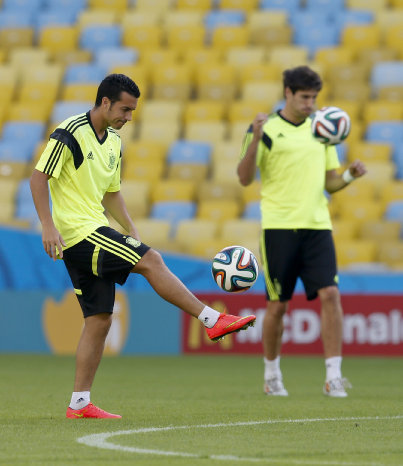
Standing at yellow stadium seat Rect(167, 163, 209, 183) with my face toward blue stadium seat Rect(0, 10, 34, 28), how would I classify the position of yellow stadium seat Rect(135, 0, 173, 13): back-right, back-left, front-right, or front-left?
front-right

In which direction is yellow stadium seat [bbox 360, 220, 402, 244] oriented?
toward the camera

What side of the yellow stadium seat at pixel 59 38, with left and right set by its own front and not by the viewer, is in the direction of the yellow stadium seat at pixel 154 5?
left

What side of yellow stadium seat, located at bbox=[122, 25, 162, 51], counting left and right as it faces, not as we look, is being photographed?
front

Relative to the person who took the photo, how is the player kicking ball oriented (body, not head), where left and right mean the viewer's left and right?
facing the viewer and to the right of the viewer

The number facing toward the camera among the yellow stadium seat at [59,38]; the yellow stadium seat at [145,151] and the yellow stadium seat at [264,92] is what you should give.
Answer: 3

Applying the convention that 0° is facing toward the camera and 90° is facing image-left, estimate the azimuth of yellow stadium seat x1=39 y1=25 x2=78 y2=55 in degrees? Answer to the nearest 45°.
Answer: approximately 0°

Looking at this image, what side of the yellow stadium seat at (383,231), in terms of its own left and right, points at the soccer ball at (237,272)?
front

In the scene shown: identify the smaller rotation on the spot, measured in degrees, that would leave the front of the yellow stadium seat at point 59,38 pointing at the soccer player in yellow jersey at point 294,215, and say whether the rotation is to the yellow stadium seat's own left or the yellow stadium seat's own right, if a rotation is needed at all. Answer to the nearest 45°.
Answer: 0° — it already faces them

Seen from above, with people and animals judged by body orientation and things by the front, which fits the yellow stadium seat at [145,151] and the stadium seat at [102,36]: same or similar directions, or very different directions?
same or similar directions

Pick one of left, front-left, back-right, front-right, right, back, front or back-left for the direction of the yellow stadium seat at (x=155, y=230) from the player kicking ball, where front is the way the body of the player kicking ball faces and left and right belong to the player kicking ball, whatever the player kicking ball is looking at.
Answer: back-left
